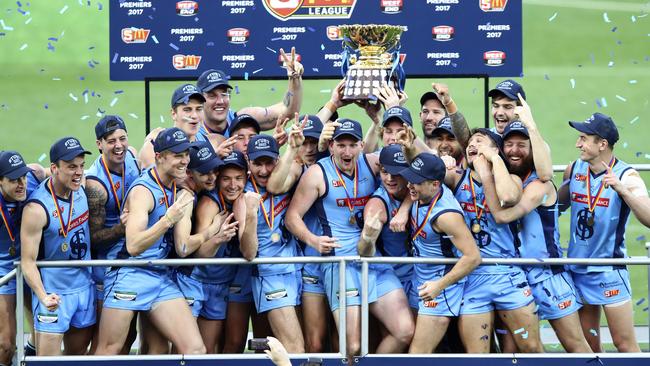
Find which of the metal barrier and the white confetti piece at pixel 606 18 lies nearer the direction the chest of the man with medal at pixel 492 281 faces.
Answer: the metal barrier

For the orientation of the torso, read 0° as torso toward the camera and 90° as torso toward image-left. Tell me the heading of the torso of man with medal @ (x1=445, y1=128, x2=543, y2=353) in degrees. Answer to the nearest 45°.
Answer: approximately 45°

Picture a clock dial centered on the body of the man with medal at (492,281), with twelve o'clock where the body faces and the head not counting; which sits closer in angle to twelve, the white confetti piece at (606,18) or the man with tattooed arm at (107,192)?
the man with tattooed arm

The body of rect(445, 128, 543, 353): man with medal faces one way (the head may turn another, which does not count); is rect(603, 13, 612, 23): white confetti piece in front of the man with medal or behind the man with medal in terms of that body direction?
behind

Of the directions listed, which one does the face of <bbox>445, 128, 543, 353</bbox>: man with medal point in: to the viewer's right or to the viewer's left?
to the viewer's left
